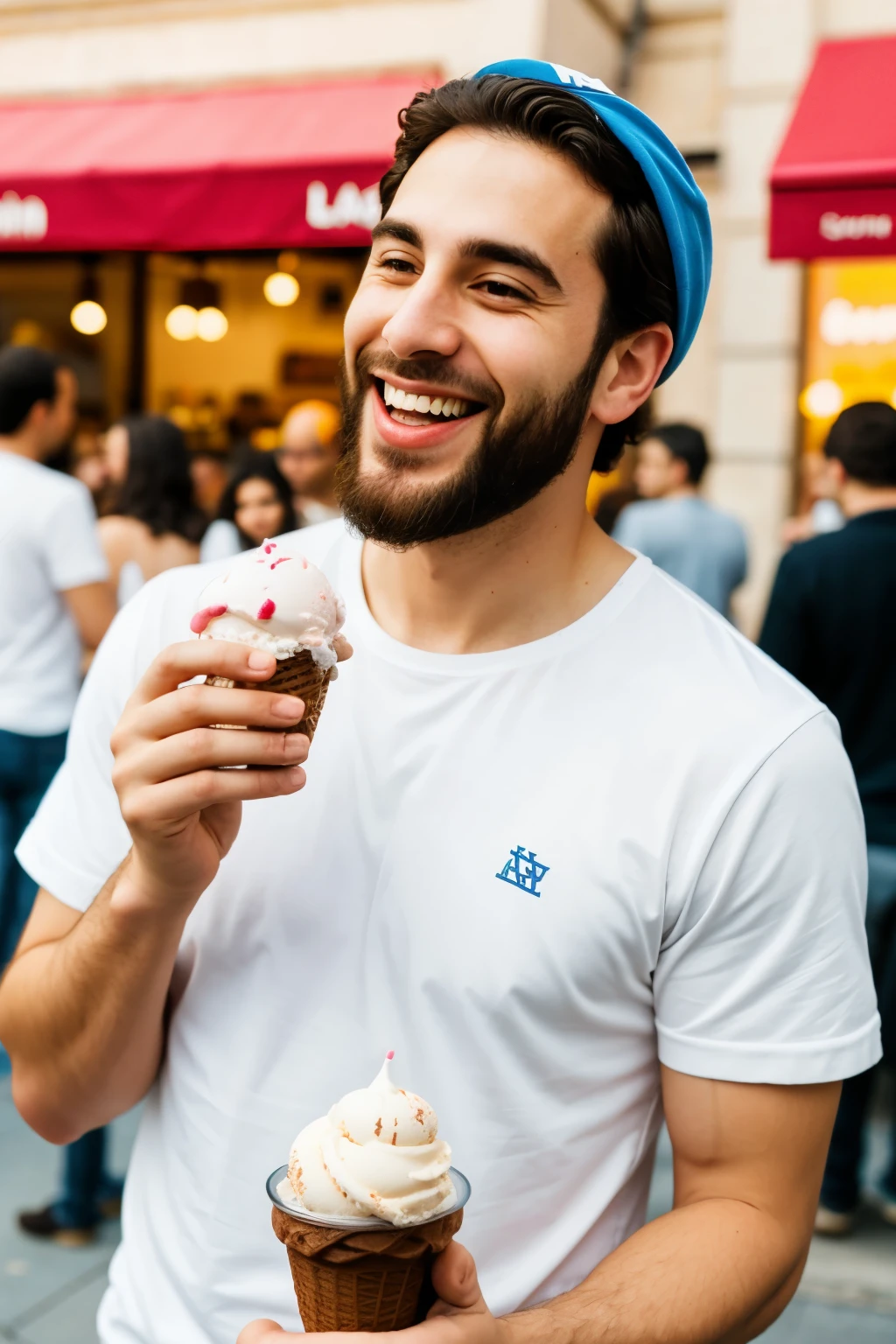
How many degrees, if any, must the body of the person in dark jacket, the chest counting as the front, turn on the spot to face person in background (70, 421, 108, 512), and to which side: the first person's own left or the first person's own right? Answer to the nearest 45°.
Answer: approximately 45° to the first person's own left

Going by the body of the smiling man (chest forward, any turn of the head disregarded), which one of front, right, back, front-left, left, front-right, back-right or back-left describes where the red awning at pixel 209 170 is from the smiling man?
back-right

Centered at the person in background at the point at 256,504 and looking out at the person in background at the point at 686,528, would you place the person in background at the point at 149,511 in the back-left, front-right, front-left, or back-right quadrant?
back-right

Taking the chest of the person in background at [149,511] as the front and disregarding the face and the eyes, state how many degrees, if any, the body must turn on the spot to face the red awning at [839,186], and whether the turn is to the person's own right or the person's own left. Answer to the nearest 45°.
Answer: approximately 135° to the person's own right

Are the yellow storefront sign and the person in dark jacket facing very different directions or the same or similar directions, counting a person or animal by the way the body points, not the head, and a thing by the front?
very different directions

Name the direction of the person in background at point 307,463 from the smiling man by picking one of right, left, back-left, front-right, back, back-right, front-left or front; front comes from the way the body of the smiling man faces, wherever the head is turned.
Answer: back-right

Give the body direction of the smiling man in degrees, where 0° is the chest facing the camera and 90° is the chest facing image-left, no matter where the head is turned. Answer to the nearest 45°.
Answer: approximately 45°

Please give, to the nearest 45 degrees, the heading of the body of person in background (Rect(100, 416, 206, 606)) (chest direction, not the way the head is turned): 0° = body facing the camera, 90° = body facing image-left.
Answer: approximately 135°
